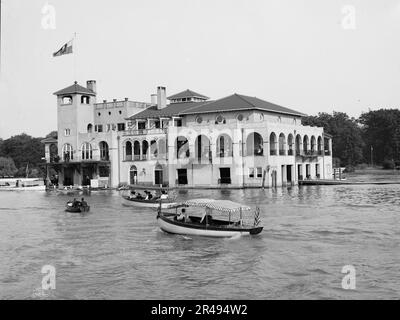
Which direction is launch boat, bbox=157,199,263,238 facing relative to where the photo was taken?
to the viewer's left

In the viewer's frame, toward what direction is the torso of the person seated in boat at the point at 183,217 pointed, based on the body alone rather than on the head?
to the viewer's left

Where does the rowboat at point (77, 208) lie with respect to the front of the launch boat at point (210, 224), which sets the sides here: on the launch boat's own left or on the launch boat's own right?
on the launch boat's own right
